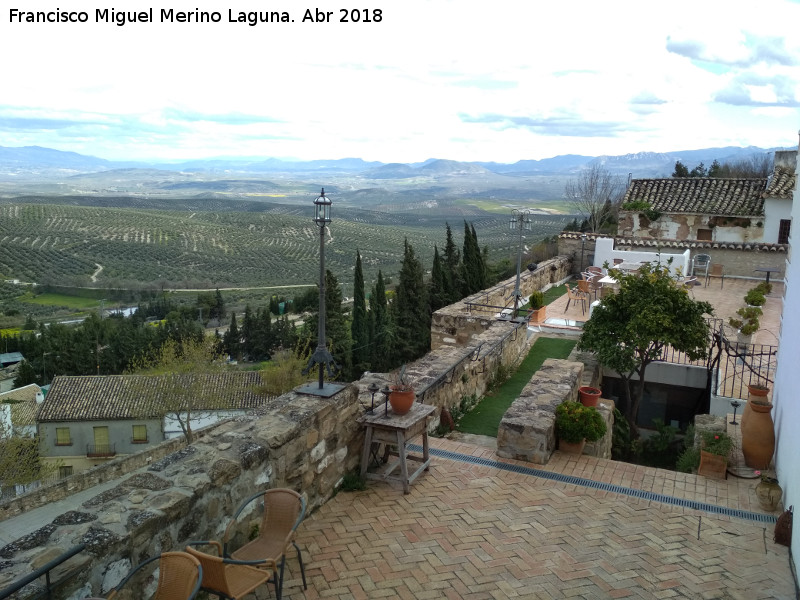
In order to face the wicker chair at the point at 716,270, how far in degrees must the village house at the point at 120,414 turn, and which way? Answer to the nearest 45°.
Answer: approximately 45° to its left

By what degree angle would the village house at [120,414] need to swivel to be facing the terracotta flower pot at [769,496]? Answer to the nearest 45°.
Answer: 0° — it already faces it
